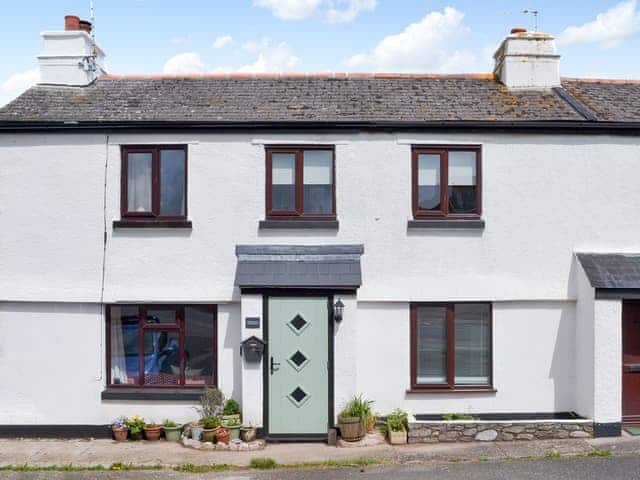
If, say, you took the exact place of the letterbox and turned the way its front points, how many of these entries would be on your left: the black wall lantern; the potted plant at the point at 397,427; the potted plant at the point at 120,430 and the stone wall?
3

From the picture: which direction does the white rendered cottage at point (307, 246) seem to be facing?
toward the camera

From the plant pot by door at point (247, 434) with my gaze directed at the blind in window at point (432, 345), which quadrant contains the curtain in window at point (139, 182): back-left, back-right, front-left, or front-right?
back-left

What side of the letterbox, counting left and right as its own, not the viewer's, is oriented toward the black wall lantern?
left

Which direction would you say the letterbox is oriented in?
toward the camera

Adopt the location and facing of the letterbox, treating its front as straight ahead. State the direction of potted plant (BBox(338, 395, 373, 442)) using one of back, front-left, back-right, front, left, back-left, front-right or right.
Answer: left

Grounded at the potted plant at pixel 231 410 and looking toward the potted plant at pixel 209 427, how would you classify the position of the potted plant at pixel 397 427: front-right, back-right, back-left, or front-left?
back-left

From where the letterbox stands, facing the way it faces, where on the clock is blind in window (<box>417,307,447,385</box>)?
The blind in window is roughly at 9 o'clock from the letterbox.

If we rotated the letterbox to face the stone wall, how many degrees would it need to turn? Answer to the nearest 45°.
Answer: approximately 90° to its left
